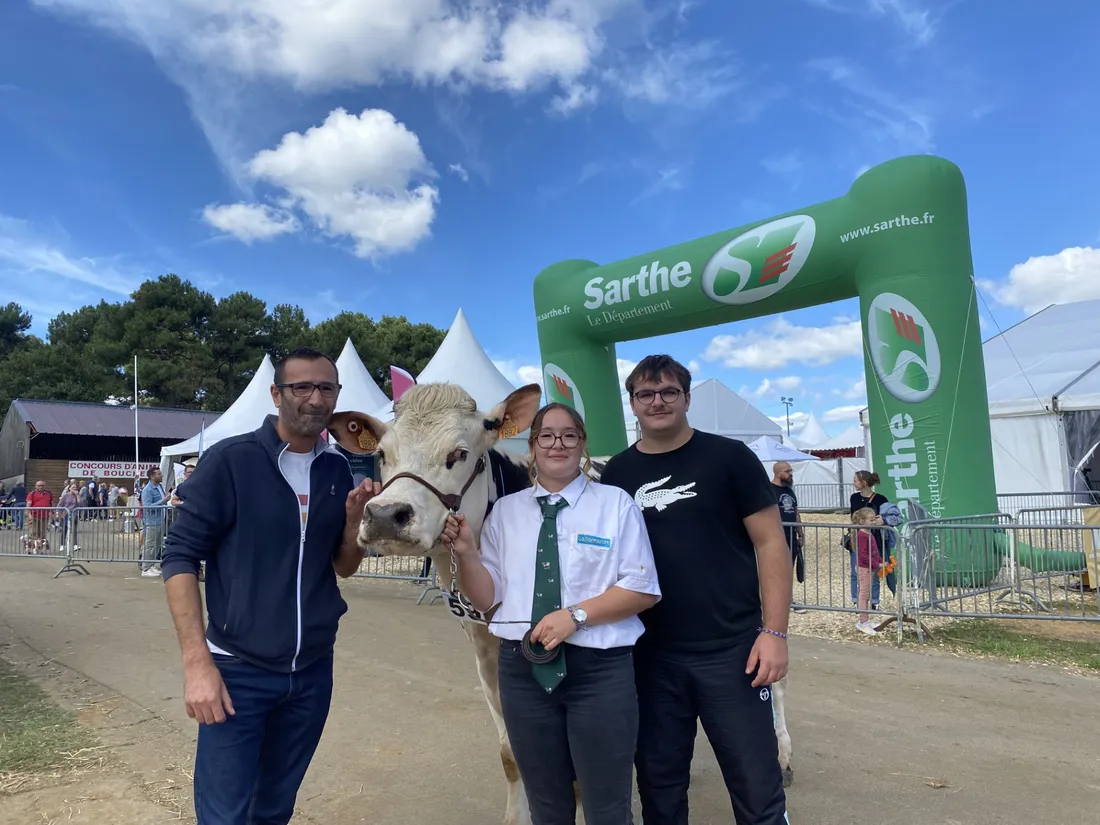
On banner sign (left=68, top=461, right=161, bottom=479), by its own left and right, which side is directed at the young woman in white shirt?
front

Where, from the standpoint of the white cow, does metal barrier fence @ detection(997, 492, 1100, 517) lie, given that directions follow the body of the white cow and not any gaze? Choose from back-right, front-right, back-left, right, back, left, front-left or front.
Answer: back

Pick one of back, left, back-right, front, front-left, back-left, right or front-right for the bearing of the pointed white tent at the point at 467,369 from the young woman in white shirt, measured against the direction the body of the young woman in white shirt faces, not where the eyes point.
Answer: back

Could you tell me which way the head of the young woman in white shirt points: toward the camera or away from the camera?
toward the camera

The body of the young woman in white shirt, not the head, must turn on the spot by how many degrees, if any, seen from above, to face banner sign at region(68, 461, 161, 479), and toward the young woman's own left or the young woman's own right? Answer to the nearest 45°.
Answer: approximately 135° to the young woman's own right

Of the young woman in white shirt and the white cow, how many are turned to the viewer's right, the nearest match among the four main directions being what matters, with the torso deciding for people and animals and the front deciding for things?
0

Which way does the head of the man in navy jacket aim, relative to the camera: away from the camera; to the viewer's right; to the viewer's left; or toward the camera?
toward the camera

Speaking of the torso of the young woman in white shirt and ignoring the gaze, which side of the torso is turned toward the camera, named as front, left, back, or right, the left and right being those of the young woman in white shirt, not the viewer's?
front

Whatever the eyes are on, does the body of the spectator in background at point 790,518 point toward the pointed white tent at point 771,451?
no

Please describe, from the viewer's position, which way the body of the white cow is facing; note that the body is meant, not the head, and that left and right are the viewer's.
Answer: facing the viewer and to the left of the viewer

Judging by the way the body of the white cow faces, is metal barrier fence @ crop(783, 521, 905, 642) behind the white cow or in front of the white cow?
behind
